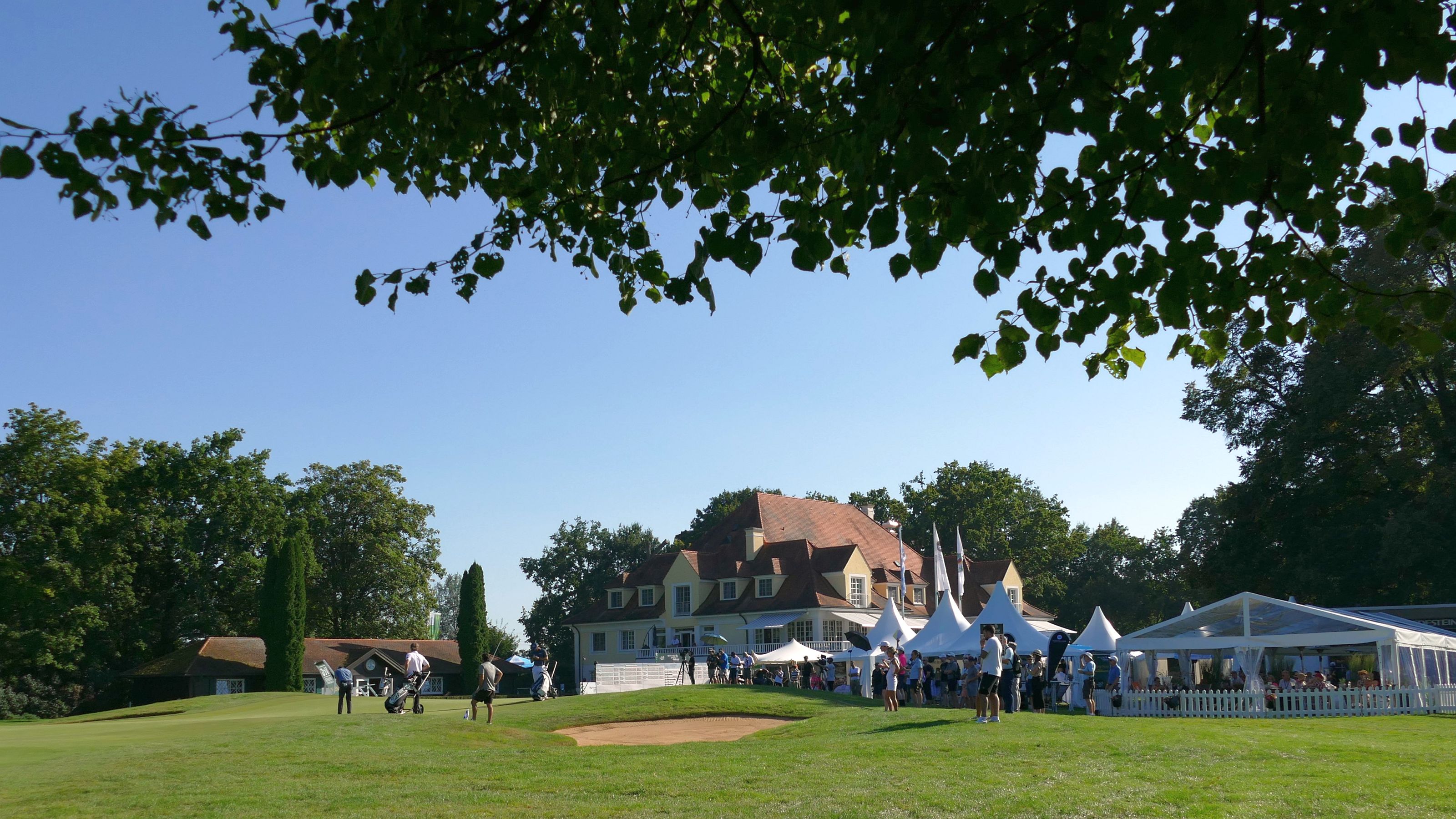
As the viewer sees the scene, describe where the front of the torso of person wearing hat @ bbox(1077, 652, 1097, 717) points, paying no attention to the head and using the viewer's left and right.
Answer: facing to the left of the viewer

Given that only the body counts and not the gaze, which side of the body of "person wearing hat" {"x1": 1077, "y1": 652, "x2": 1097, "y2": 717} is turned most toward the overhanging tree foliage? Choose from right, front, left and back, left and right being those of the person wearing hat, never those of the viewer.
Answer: left

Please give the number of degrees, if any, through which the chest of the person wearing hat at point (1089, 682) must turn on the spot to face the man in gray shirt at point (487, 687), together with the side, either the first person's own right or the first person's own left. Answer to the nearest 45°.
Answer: approximately 45° to the first person's own left

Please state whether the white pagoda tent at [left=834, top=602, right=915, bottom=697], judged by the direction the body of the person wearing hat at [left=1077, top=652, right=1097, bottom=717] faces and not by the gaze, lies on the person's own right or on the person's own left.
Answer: on the person's own right

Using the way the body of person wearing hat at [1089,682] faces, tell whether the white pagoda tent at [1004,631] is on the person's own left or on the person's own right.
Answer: on the person's own right

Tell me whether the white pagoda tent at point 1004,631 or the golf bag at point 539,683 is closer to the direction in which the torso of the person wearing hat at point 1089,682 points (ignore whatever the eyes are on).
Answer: the golf bag

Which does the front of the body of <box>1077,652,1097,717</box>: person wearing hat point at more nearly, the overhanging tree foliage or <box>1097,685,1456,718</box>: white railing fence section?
the overhanging tree foliage

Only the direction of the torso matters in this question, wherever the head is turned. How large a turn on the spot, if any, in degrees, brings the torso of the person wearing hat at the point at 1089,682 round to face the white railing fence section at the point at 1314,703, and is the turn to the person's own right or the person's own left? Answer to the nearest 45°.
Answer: approximately 180°

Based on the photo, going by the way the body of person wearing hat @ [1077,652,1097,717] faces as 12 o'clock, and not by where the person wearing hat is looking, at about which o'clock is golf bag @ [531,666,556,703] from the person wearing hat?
The golf bag is roughly at 12 o'clock from the person wearing hat.
